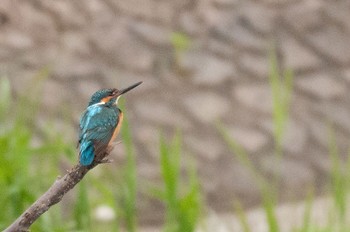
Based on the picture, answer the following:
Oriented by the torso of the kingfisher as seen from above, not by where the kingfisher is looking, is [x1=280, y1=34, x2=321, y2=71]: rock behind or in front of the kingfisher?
in front

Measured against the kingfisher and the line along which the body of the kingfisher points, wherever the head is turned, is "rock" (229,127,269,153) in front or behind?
in front

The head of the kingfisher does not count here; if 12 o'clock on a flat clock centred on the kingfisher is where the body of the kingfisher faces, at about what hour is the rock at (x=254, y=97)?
The rock is roughly at 11 o'clock from the kingfisher.

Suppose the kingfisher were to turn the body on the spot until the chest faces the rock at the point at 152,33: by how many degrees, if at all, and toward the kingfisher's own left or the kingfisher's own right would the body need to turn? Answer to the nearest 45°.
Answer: approximately 45° to the kingfisher's own left

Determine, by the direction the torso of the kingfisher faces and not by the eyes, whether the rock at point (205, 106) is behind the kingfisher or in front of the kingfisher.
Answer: in front

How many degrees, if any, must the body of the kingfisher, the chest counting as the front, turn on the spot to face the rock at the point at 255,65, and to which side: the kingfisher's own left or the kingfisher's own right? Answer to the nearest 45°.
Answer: approximately 45° to the kingfisher's own left

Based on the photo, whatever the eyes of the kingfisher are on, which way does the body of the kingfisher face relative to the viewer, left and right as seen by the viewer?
facing away from the viewer and to the right of the viewer
